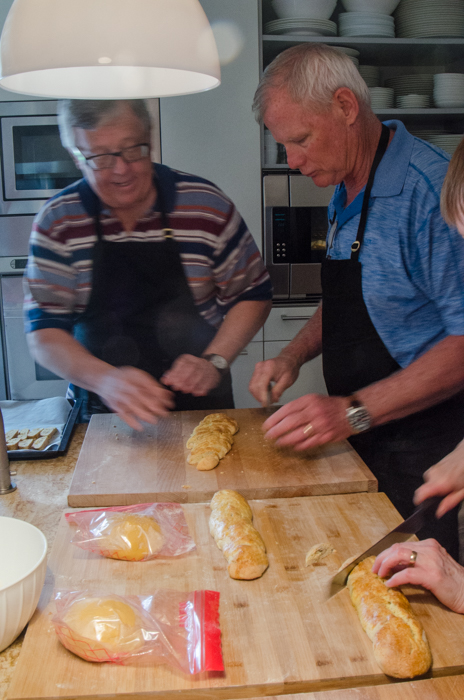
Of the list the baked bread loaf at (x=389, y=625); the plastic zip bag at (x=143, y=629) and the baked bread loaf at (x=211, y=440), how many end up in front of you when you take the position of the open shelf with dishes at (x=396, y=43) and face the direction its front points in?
3

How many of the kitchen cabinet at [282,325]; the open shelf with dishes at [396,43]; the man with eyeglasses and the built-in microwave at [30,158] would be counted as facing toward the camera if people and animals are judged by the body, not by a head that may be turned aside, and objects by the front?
4

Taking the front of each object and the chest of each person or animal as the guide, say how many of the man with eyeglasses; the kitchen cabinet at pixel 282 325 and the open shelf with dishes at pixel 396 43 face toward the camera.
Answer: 3

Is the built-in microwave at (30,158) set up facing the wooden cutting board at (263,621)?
yes

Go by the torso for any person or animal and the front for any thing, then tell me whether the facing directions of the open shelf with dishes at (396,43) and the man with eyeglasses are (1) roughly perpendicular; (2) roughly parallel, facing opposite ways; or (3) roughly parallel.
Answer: roughly parallel

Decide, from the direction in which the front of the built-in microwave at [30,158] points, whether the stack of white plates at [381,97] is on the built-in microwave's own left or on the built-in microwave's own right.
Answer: on the built-in microwave's own left

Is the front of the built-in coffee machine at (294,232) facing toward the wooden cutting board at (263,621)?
yes

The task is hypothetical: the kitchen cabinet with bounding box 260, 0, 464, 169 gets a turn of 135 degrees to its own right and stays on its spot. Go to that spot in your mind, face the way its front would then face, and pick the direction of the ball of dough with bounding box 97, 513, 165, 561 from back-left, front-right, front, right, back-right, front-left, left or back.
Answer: back-left

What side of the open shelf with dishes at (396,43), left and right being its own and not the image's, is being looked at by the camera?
front

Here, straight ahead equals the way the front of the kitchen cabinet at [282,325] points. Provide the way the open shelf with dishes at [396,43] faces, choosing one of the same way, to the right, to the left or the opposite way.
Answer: the same way

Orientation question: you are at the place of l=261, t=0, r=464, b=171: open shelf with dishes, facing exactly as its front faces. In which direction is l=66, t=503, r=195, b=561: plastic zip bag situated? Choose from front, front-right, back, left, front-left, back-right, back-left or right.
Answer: front

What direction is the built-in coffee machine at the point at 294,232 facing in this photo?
toward the camera

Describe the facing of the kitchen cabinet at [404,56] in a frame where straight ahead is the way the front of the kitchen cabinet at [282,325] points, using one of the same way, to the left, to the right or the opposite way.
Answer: the same way

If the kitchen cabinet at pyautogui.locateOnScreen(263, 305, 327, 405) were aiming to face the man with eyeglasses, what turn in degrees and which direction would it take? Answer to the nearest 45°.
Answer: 0° — it already faces them

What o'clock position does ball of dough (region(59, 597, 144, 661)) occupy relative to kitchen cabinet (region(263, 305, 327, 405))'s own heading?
The ball of dough is roughly at 12 o'clock from the kitchen cabinet.

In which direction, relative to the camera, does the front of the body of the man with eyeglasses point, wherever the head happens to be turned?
toward the camera

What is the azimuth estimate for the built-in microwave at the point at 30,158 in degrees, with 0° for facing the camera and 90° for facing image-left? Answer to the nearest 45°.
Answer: approximately 0°
